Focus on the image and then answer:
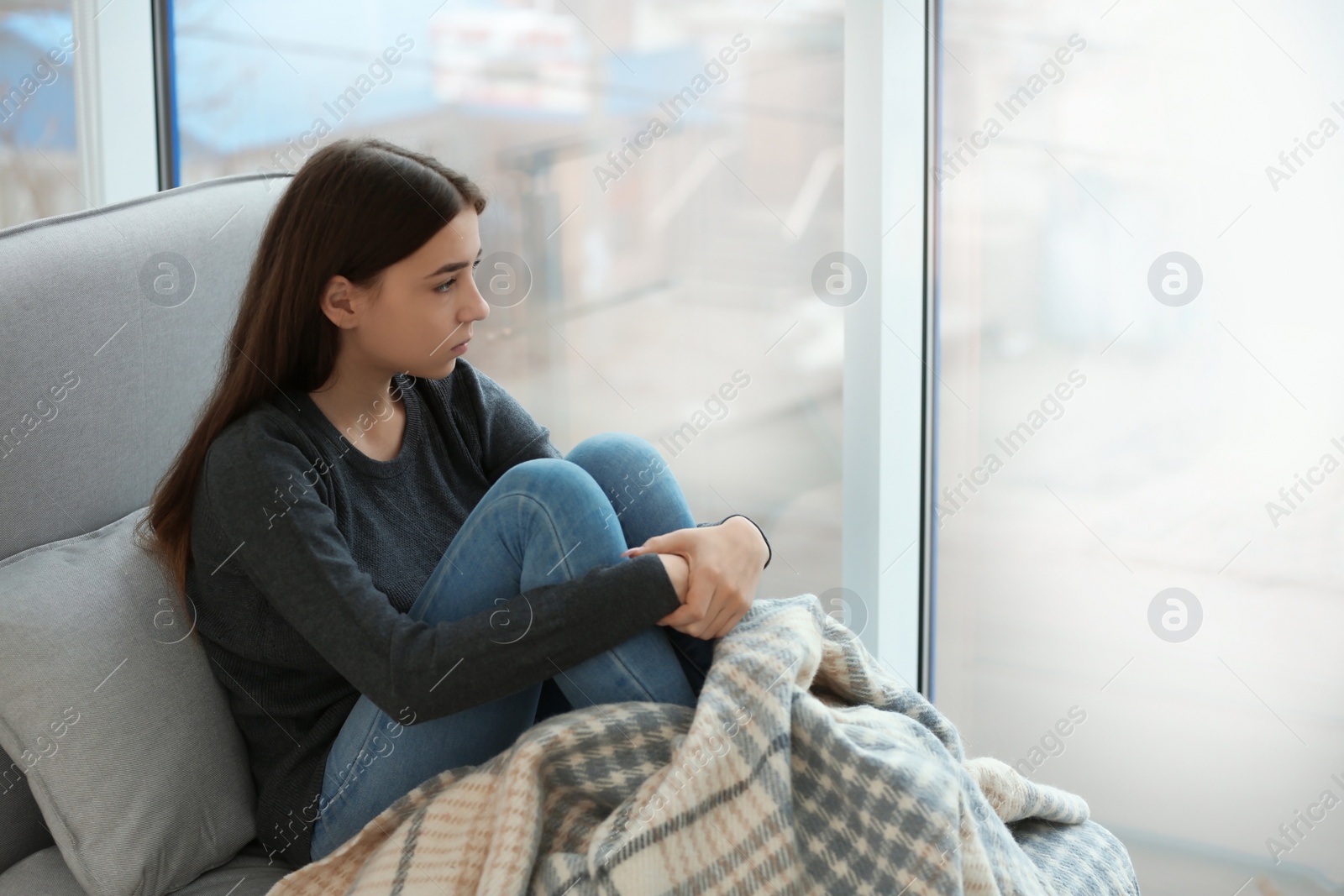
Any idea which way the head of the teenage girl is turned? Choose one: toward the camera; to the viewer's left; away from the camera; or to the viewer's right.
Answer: to the viewer's right

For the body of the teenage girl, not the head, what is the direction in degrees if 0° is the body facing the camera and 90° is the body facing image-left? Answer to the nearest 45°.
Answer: approximately 315°
